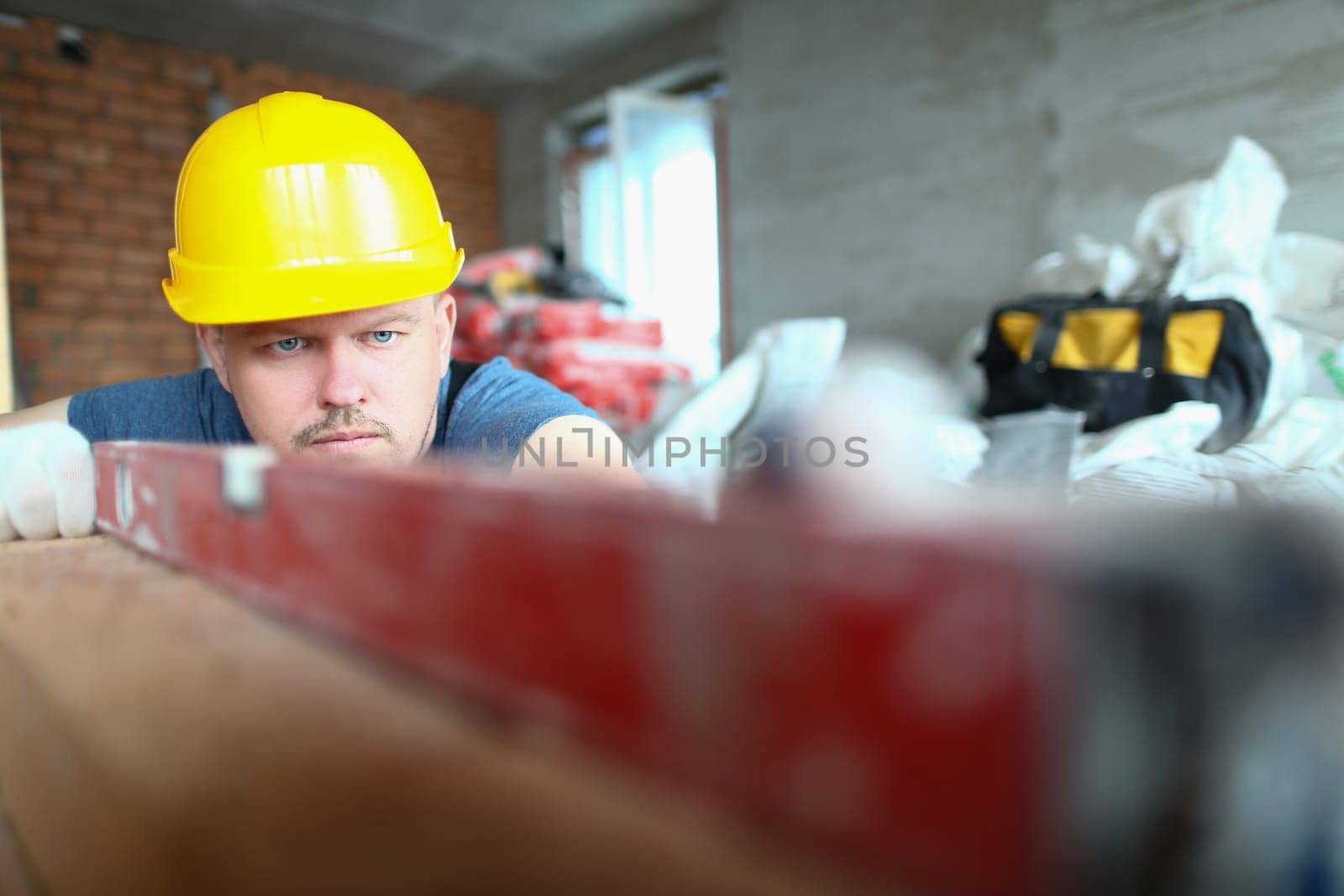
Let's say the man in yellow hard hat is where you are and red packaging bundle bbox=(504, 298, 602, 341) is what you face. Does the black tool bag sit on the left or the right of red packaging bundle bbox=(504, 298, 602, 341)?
right

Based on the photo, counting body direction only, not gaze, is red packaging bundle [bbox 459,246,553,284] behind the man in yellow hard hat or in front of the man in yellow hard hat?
behind

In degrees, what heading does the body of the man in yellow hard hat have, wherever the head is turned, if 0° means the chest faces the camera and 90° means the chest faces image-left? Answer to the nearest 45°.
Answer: approximately 0°

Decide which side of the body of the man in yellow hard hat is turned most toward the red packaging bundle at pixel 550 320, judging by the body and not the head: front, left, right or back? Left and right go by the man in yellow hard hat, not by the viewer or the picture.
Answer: back
